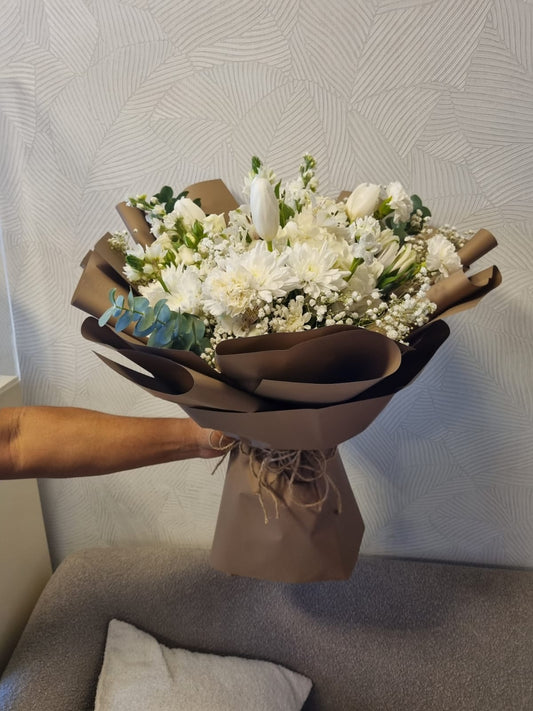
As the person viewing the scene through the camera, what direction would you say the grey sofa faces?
facing the viewer
